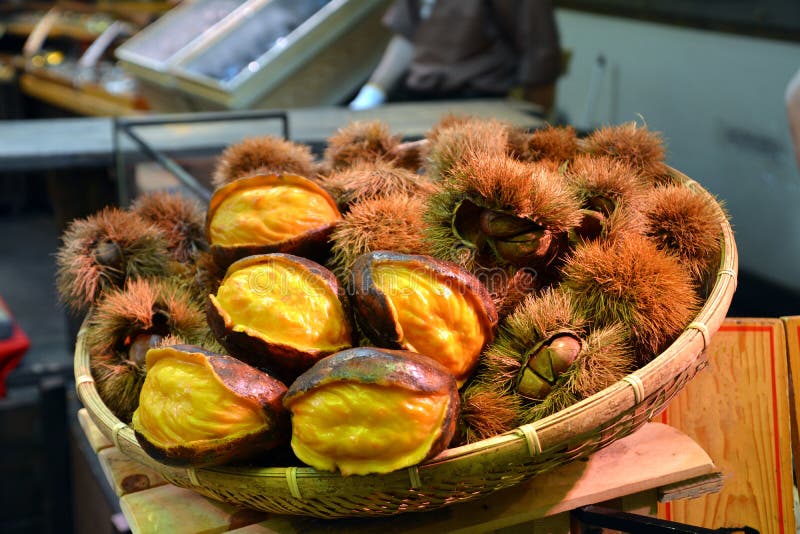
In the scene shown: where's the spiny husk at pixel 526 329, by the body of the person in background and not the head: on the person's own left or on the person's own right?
on the person's own left

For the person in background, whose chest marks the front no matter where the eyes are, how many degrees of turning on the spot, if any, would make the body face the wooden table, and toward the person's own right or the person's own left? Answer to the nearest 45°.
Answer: approximately 45° to the person's own left

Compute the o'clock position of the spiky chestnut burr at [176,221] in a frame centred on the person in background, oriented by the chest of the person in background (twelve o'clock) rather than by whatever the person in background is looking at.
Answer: The spiky chestnut burr is roughly at 11 o'clock from the person in background.

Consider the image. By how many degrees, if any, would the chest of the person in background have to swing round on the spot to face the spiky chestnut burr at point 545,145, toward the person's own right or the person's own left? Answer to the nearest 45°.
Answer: approximately 45° to the person's own left

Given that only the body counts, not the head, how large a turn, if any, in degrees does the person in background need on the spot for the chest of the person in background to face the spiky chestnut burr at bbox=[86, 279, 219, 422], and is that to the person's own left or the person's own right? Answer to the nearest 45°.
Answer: approximately 45° to the person's own left

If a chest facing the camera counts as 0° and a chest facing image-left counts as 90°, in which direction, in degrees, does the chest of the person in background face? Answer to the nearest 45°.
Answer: approximately 45°

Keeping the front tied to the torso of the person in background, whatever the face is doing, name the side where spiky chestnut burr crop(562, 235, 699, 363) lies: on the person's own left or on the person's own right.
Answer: on the person's own left
